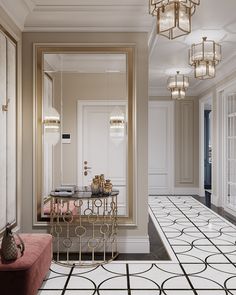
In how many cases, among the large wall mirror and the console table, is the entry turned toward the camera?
2

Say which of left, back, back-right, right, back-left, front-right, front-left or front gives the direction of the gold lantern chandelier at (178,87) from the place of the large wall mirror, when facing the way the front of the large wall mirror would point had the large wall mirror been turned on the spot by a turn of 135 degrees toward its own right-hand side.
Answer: right

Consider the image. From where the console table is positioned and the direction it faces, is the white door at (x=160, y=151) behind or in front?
behind

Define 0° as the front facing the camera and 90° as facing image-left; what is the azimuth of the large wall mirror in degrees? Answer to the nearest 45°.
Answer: approximately 0°
